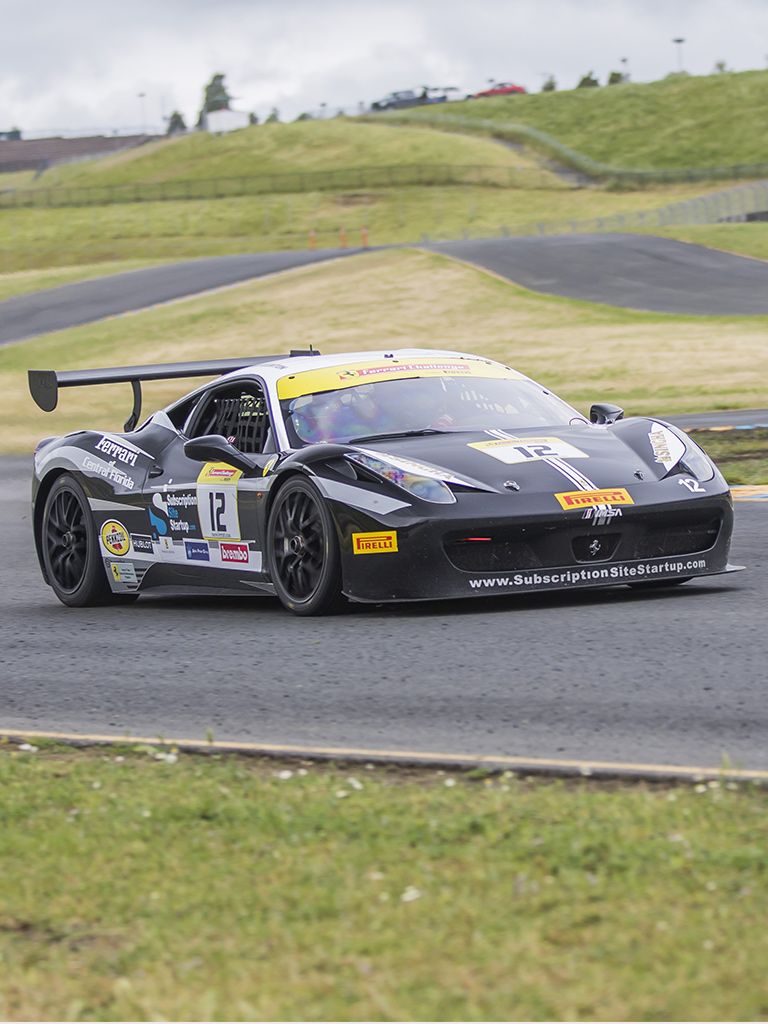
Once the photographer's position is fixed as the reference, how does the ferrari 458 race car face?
facing the viewer and to the right of the viewer
